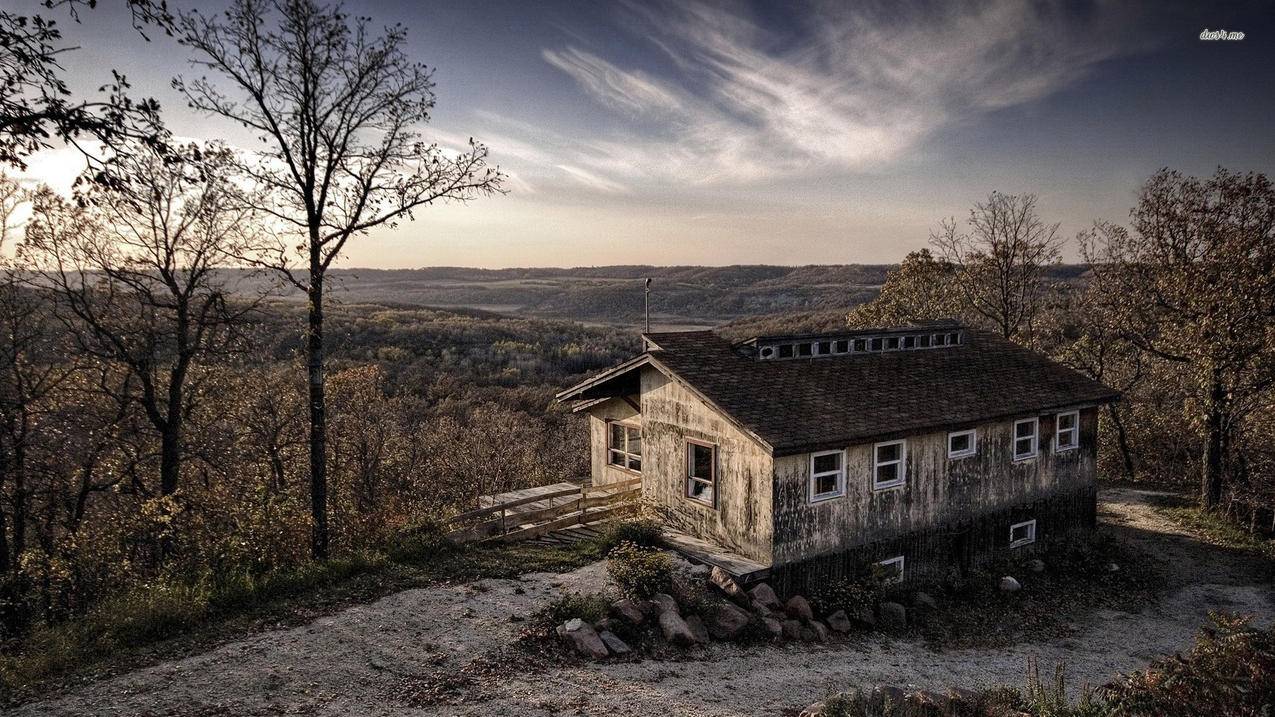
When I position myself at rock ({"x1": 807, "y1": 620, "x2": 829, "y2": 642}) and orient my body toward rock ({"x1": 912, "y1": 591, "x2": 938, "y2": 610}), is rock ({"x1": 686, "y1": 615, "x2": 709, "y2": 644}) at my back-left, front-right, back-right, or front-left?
back-left
